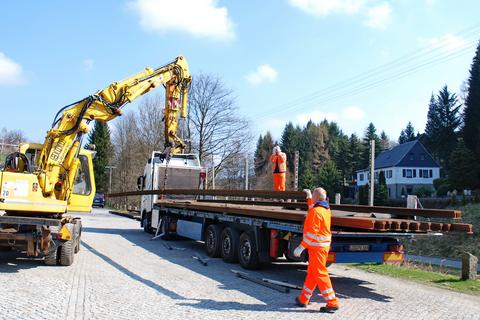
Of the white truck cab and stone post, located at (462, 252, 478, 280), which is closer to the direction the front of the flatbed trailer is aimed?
the white truck cab

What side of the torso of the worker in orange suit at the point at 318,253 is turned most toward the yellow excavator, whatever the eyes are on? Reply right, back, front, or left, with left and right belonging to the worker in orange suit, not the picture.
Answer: front

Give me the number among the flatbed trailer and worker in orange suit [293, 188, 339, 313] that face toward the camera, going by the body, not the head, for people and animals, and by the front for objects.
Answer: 0

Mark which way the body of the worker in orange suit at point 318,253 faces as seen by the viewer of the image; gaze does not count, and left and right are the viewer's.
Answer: facing away from the viewer and to the left of the viewer

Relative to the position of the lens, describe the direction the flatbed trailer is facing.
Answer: facing away from the viewer and to the left of the viewer

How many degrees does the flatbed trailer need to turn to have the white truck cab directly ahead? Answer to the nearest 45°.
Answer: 0° — it already faces it

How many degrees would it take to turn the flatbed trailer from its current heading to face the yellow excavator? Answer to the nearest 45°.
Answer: approximately 45° to its left

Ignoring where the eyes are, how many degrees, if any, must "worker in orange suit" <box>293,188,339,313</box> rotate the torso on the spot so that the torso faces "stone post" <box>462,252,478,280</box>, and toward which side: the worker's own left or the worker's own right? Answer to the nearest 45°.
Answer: approximately 90° to the worker's own right

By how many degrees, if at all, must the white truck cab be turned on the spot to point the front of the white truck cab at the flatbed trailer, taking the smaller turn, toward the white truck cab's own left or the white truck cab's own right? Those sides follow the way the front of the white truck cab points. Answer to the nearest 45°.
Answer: approximately 135° to the white truck cab's own left

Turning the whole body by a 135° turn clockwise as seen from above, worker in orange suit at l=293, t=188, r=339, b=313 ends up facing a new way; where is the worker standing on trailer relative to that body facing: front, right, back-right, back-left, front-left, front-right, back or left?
left

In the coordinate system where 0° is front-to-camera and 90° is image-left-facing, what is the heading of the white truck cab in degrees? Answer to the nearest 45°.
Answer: approximately 135°

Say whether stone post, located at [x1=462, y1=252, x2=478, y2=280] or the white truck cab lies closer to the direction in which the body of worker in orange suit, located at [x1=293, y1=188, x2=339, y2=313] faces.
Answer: the white truck cab
